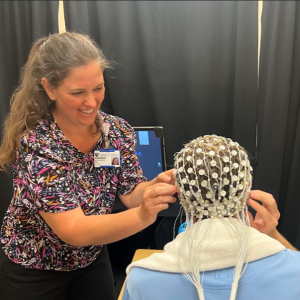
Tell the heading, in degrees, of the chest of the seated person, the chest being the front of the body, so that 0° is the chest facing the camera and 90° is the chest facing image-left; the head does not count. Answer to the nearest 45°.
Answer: approximately 180°

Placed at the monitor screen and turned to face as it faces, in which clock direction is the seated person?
The seated person is roughly at 12 o'clock from the monitor screen.

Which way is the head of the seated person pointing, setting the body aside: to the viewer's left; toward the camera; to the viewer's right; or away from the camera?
away from the camera

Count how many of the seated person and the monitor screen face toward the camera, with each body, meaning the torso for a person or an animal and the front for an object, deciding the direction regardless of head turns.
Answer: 1

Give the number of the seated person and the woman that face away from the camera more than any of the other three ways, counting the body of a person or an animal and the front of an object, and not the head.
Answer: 1
